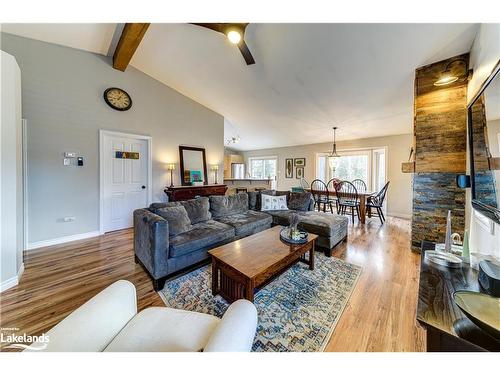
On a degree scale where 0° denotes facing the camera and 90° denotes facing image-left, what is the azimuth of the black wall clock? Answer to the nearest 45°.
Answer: approximately 315°

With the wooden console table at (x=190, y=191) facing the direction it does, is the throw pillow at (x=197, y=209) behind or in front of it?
in front

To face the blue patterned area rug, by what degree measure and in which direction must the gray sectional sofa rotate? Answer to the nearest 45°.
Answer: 0° — it already faces it

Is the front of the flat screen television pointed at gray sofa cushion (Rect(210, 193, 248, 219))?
yes

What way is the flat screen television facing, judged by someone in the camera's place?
facing to the left of the viewer

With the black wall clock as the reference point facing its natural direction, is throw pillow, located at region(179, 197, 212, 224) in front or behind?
in front

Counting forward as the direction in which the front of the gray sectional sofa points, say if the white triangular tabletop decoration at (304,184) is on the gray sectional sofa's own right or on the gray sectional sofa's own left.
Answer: on the gray sectional sofa's own left

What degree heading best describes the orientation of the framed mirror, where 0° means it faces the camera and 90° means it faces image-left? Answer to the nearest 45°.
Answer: approximately 315°

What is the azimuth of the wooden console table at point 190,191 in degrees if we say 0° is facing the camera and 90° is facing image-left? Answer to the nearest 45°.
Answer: approximately 315°

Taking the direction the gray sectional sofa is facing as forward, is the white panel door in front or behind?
behind

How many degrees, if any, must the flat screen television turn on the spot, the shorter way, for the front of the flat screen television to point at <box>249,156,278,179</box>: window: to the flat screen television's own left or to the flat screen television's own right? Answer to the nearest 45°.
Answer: approximately 45° to the flat screen television's own right
